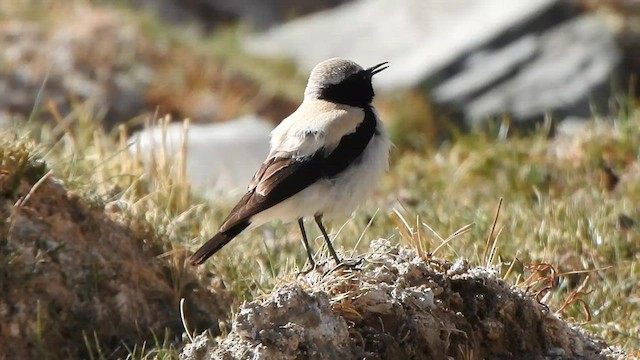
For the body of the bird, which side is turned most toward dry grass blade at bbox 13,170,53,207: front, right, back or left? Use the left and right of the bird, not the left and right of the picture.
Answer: back

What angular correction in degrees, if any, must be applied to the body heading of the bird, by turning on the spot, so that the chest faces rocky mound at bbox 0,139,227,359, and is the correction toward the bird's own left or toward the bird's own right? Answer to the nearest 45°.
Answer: approximately 180°

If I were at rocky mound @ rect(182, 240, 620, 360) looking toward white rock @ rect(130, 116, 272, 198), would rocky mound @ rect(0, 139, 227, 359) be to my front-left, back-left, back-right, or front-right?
front-left

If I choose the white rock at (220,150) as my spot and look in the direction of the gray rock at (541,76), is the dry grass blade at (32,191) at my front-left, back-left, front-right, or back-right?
back-right

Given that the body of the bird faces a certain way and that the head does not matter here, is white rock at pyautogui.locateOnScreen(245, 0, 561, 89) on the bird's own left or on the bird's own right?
on the bird's own left

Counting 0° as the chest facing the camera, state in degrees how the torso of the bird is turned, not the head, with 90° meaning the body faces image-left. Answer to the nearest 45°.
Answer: approximately 270°

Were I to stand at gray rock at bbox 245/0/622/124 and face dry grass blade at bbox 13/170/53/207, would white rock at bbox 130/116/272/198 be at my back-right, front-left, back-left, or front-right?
front-right

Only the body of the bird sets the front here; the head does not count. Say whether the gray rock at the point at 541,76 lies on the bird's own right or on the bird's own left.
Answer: on the bird's own left
